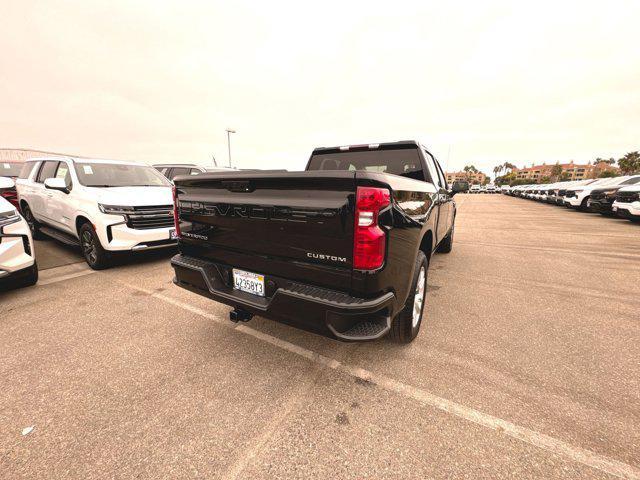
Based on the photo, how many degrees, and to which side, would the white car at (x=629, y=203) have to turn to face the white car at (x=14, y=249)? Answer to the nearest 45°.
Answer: approximately 45° to its left

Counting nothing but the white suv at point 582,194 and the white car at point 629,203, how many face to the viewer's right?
0

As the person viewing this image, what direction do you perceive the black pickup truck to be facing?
facing away from the viewer and to the right of the viewer

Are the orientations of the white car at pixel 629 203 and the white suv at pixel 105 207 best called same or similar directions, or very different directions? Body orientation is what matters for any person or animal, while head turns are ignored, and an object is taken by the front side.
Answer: very different directions

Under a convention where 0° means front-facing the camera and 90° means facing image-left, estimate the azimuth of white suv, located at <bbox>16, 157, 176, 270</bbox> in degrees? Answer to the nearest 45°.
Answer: approximately 315°

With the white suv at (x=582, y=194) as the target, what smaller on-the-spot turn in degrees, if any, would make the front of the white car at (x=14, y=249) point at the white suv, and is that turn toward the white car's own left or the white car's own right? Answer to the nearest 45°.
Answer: approximately 45° to the white car's own left

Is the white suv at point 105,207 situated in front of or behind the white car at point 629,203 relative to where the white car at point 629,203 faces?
in front

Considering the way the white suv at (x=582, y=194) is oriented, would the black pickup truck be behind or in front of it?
in front

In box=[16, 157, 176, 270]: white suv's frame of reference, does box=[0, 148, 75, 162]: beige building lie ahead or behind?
behind

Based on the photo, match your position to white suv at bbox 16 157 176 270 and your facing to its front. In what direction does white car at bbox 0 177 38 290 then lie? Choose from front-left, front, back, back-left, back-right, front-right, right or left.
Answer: right

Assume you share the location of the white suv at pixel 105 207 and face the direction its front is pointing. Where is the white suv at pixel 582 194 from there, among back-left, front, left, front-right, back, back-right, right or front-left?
front-left
